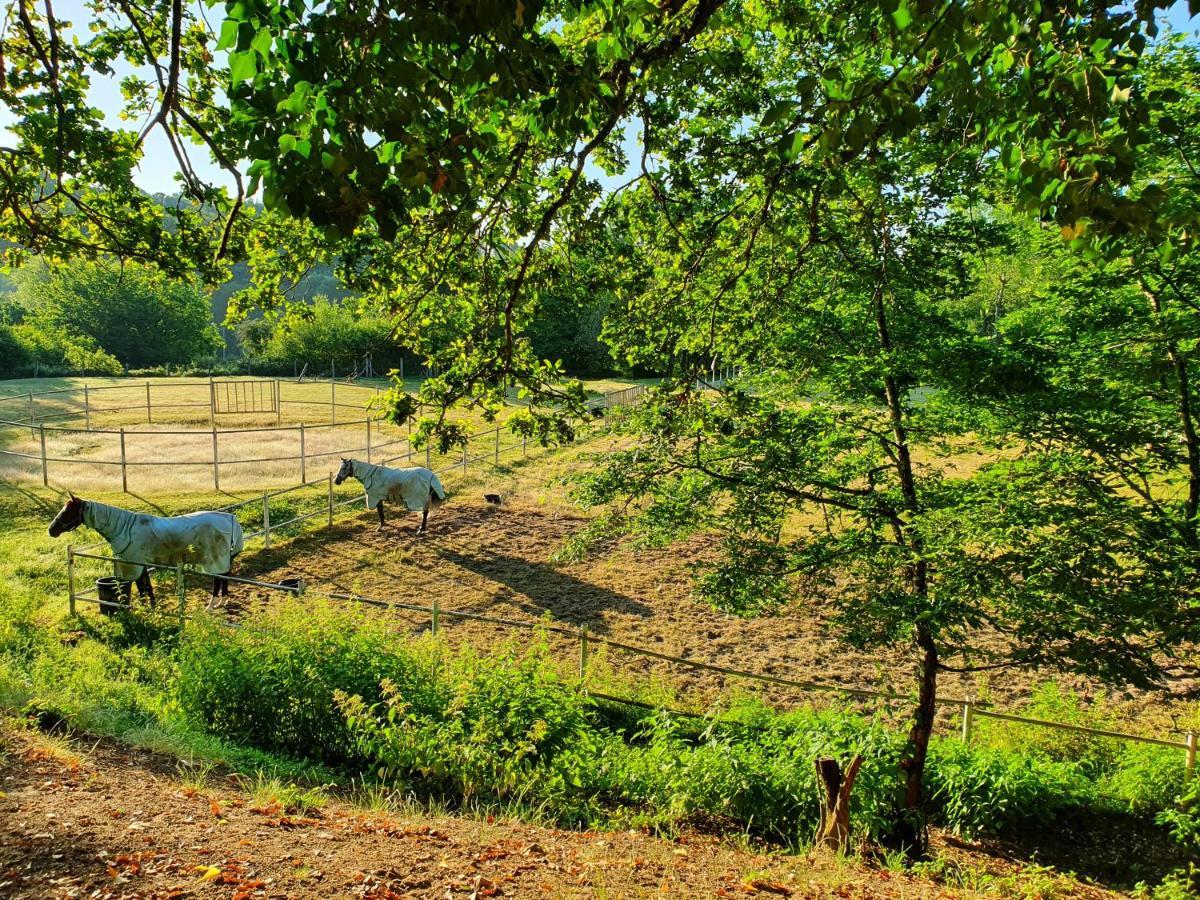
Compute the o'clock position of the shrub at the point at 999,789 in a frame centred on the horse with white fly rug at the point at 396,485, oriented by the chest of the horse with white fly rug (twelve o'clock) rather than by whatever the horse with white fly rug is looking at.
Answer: The shrub is roughly at 8 o'clock from the horse with white fly rug.

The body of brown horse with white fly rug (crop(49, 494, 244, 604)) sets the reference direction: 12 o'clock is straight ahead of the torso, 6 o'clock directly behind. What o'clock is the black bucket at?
The black bucket is roughly at 10 o'clock from the brown horse with white fly rug.

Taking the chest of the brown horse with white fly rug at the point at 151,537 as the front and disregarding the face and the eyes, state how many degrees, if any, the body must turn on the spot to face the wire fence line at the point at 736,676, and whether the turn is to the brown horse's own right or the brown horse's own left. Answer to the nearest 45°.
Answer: approximately 135° to the brown horse's own left

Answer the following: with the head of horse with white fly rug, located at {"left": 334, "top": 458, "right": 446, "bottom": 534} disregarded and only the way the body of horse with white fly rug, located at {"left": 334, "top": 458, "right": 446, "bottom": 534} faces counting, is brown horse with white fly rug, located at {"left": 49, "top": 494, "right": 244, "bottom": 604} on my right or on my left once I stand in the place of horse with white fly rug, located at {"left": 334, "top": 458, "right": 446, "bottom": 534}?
on my left

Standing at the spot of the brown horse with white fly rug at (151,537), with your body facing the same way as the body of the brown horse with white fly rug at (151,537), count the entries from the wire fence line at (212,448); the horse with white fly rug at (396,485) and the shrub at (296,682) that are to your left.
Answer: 1

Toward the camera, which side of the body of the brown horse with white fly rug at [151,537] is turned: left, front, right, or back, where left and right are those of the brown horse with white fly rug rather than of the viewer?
left

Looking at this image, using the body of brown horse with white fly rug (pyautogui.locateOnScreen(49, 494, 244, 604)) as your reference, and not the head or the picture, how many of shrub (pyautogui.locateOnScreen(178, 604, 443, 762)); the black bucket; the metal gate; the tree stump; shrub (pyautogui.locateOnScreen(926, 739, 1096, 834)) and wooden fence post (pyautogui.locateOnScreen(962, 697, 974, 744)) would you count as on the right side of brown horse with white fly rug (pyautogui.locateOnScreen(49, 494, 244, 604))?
1

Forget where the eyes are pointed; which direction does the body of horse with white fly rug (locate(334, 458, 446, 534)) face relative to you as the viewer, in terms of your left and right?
facing to the left of the viewer

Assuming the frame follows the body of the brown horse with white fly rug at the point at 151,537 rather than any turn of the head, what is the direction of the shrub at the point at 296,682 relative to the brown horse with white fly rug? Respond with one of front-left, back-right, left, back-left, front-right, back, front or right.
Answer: left

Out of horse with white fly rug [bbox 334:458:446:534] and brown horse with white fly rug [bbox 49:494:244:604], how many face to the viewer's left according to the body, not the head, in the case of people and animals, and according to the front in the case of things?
2

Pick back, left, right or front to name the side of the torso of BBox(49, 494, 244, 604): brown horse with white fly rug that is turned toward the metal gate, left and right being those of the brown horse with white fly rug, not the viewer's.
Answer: right

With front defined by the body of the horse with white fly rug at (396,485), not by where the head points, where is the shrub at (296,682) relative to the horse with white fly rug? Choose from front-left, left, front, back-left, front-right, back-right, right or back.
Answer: left

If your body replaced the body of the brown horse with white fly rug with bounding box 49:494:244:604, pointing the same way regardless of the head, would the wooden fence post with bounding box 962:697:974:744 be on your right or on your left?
on your left

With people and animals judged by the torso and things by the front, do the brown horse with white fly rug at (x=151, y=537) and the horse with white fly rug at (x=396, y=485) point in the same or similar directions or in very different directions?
same or similar directions
